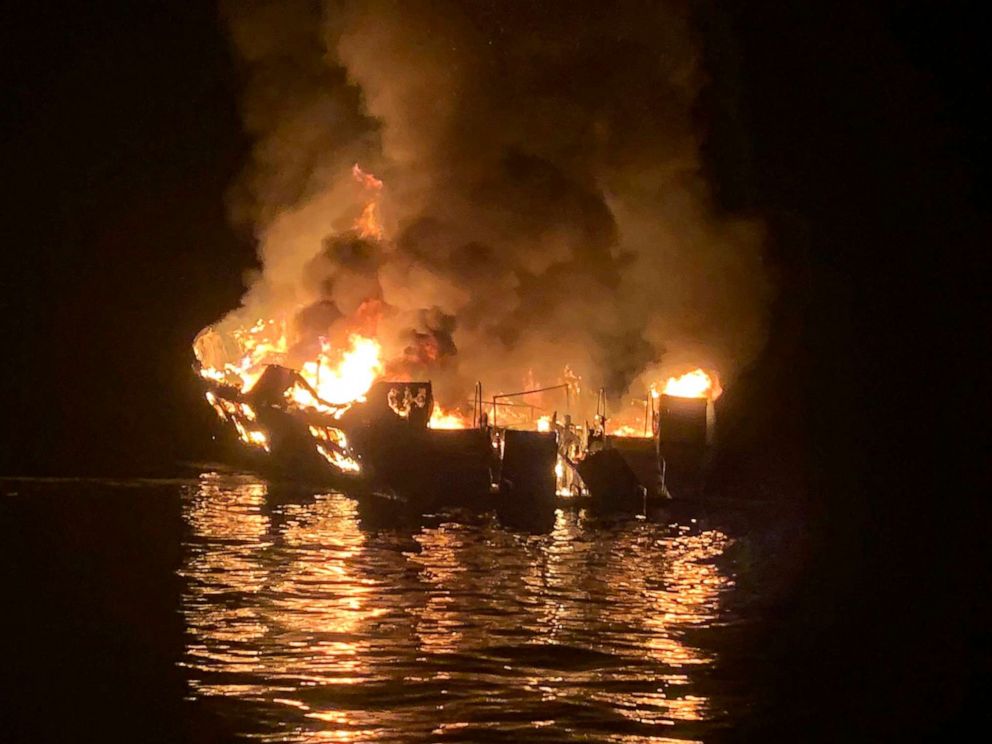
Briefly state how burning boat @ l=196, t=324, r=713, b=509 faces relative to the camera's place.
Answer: facing to the left of the viewer
